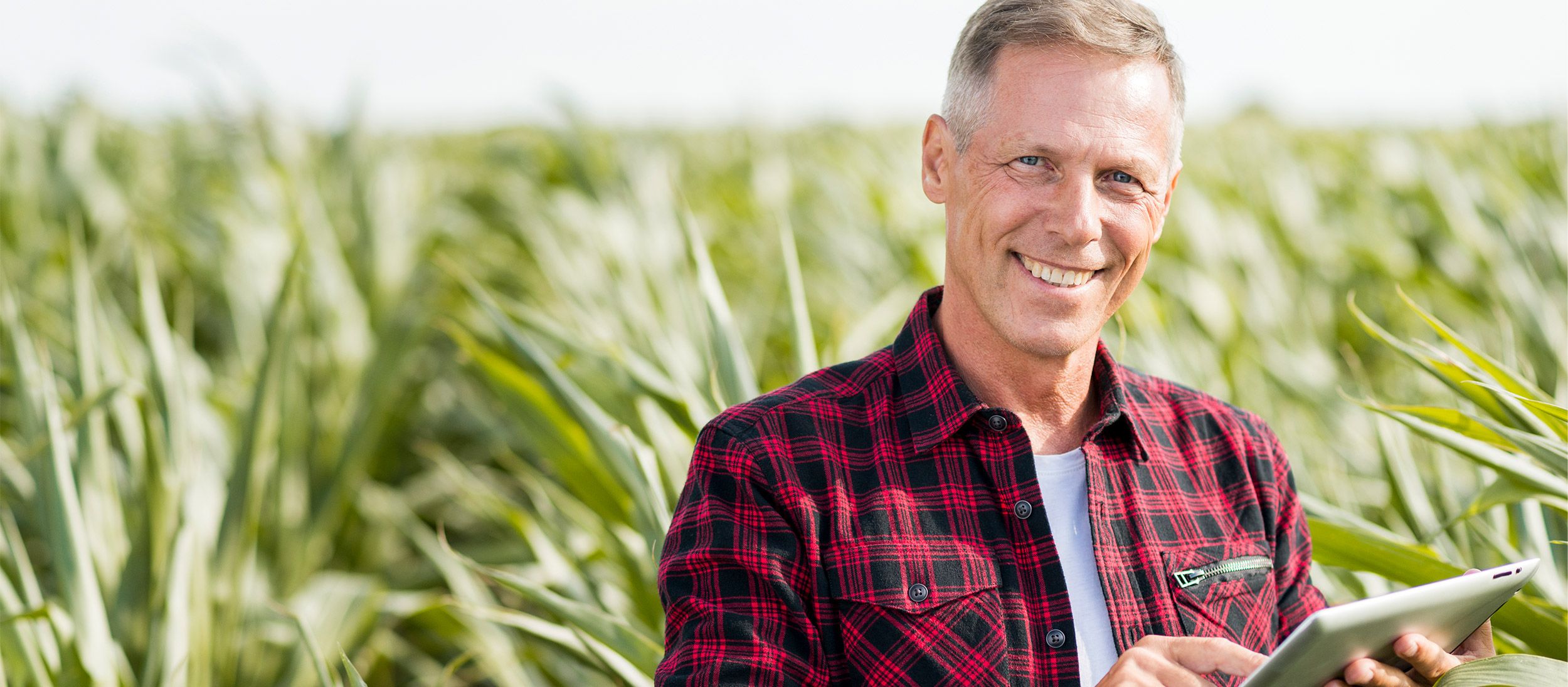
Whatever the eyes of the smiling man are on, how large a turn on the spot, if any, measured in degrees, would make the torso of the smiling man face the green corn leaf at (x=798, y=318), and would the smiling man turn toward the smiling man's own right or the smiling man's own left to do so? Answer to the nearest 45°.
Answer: approximately 180°

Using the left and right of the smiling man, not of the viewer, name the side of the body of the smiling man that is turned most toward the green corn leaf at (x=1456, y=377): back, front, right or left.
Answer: left

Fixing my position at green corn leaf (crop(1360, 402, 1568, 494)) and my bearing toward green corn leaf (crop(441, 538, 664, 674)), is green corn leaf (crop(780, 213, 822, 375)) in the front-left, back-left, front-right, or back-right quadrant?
front-right

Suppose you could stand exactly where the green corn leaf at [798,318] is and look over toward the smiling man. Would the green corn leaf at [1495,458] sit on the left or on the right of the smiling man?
left

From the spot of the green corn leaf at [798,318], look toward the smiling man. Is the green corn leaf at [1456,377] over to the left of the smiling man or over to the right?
left

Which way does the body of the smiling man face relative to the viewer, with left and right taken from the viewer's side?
facing the viewer and to the right of the viewer

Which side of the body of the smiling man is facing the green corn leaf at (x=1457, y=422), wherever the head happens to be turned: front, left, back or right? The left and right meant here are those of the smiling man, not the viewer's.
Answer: left
